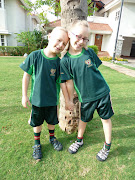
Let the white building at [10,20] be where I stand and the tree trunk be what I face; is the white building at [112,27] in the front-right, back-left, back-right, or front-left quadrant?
front-left

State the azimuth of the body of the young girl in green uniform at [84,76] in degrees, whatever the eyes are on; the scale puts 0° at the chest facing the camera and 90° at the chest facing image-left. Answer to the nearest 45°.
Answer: approximately 0°

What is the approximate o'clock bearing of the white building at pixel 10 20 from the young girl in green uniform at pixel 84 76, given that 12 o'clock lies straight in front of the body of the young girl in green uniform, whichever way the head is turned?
The white building is roughly at 5 o'clock from the young girl in green uniform.

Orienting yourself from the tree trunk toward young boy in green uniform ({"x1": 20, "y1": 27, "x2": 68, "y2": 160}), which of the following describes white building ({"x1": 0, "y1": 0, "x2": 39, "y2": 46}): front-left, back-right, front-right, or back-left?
back-right

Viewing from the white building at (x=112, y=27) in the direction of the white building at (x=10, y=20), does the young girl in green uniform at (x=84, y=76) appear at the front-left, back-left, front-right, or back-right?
front-left

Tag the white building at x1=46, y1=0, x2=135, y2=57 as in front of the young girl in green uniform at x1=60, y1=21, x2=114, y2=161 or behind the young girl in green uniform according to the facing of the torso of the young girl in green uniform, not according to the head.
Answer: behind
